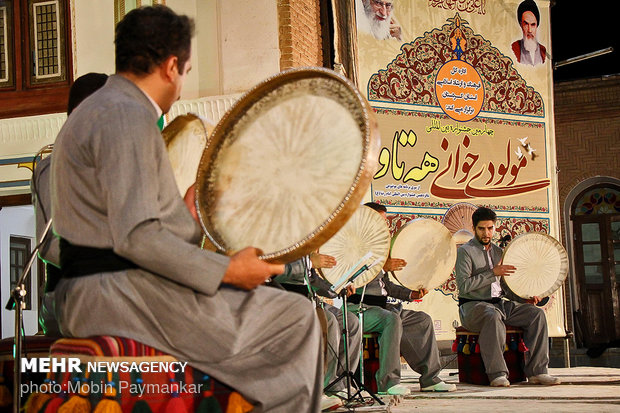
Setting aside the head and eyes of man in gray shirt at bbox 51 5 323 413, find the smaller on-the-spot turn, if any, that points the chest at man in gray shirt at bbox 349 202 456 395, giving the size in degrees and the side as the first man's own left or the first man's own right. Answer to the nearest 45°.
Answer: approximately 90° to the first man's own left

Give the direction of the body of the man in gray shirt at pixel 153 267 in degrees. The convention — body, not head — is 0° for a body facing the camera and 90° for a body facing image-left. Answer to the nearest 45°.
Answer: approximately 270°

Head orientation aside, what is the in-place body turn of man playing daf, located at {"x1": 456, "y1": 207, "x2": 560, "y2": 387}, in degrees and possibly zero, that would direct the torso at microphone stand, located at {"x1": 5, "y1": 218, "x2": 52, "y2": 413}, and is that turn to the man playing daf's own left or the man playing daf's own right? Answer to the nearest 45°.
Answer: approximately 45° to the man playing daf's own right

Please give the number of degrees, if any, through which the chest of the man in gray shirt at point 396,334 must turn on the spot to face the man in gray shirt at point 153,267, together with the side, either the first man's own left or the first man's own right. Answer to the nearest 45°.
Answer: approximately 45° to the first man's own right

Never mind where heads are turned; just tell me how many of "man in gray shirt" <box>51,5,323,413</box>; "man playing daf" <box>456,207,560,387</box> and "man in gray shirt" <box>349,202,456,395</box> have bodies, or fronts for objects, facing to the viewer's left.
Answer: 0

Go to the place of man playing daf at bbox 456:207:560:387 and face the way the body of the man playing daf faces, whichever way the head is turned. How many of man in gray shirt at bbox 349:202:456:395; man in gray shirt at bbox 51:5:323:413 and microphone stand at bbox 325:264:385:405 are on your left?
0

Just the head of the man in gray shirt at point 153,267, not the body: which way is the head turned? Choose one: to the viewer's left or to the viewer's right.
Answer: to the viewer's right

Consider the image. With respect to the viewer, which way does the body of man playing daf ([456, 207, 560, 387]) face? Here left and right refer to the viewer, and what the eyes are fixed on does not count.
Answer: facing the viewer and to the right of the viewer

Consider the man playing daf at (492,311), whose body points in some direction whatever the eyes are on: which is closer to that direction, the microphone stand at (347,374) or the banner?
the microphone stand

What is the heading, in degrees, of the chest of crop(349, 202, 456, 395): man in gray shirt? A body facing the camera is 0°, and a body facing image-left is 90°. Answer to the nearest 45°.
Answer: approximately 315°

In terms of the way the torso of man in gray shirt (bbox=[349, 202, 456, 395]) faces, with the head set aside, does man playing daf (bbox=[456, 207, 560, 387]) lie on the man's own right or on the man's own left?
on the man's own left

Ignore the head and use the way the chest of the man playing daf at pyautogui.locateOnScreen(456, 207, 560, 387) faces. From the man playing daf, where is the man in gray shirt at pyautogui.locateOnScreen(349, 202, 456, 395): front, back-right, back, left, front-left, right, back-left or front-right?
right

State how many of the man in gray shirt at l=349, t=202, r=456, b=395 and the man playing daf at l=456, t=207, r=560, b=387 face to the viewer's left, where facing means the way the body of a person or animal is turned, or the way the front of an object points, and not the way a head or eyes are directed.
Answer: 0
